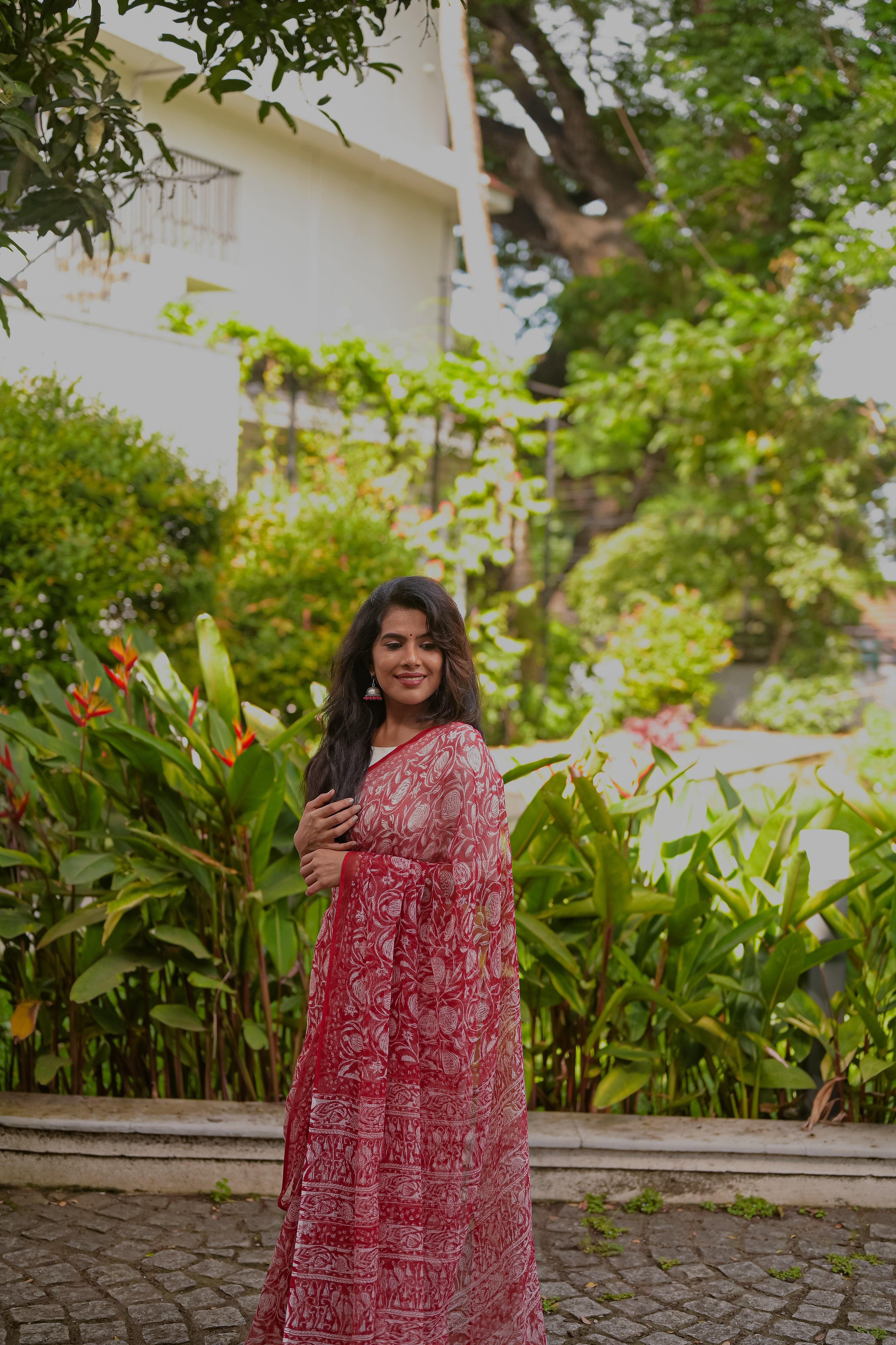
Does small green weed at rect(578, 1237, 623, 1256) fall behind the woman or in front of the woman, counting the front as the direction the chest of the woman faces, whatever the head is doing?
behind

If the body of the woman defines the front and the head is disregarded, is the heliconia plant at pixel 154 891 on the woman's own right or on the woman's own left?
on the woman's own right

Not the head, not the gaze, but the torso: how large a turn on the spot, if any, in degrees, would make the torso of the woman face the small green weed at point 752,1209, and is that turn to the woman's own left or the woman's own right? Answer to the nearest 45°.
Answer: approximately 180°

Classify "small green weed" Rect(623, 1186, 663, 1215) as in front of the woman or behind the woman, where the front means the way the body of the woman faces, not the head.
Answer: behind

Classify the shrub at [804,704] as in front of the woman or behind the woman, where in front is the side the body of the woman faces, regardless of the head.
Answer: behind

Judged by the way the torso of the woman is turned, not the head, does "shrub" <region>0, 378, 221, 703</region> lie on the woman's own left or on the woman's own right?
on the woman's own right

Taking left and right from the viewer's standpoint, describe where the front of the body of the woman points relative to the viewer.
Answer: facing the viewer and to the left of the viewer

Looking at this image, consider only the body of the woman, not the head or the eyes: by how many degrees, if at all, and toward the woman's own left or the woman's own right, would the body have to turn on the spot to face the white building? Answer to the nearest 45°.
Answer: approximately 135° to the woman's own right

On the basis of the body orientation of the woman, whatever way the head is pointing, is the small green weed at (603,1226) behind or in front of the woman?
behind
